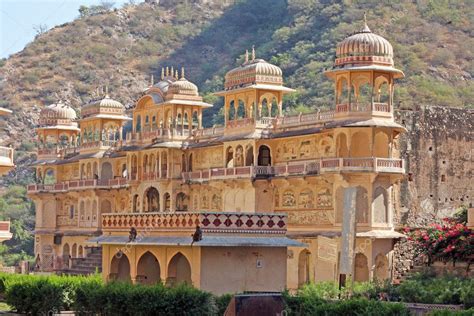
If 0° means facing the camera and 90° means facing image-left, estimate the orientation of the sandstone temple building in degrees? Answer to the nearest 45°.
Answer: approximately 45°

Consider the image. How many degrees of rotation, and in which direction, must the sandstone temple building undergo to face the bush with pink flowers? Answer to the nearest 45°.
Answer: approximately 135° to its left
